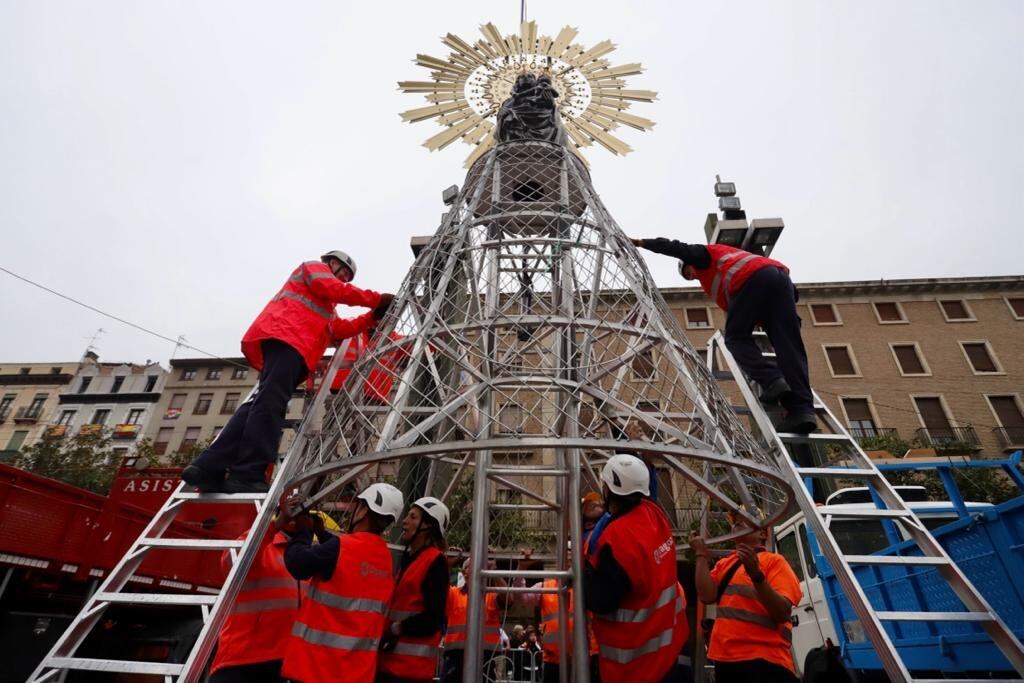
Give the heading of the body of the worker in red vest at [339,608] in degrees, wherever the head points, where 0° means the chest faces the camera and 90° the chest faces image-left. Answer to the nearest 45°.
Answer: approximately 135°

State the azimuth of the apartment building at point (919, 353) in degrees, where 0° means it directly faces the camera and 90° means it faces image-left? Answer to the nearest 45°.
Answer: approximately 0°

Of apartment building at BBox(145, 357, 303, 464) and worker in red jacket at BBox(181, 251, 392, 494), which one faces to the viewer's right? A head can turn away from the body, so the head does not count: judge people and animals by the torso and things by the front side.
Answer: the worker in red jacket

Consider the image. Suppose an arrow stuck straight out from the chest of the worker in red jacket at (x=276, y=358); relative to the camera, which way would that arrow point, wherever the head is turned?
to the viewer's right

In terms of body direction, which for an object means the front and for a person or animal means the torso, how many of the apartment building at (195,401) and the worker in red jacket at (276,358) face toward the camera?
1

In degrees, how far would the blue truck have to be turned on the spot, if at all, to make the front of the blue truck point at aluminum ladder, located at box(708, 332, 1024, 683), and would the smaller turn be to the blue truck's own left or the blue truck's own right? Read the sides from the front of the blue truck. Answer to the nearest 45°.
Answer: approximately 135° to the blue truck's own left

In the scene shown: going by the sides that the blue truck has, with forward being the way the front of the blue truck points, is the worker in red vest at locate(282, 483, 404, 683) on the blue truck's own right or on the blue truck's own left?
on the blue truck's own left

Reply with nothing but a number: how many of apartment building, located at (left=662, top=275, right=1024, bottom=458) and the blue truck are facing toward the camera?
1

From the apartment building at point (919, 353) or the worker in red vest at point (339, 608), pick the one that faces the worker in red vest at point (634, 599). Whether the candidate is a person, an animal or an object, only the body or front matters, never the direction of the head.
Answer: the apartment building

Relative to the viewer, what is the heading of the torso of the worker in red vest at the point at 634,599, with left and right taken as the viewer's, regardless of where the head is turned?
facing away from the viewer and to the left of the viewer
